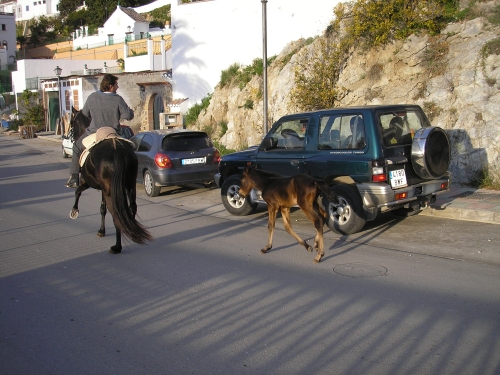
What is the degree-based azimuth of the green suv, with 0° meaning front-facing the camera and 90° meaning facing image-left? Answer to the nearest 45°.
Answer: approximately 135°

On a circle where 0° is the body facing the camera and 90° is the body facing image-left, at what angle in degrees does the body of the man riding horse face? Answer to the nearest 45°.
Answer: approximately 180°

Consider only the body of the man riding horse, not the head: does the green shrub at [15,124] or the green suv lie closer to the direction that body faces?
the green shrub

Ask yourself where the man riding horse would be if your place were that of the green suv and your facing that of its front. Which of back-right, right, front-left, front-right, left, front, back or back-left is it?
front-left

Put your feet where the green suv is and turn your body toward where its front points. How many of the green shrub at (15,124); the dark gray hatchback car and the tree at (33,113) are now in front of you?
3

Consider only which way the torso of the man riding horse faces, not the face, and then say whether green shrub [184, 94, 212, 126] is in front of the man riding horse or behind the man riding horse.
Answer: in front

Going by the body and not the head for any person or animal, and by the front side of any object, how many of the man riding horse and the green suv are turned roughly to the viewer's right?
0

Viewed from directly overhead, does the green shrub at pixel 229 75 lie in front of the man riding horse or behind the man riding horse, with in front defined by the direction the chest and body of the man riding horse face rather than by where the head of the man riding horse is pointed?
in front

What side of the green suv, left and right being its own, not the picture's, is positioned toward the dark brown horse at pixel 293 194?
left

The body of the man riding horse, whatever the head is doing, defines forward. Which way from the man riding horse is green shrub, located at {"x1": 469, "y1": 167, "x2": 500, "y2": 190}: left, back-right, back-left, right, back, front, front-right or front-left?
right

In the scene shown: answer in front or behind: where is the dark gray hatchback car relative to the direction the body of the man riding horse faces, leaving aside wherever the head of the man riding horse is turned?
in front

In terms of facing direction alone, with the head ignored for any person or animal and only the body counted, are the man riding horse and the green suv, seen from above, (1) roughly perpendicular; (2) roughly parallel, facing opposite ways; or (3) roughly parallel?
roughly parallel

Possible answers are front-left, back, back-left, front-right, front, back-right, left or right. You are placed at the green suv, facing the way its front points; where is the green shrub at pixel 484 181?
right
